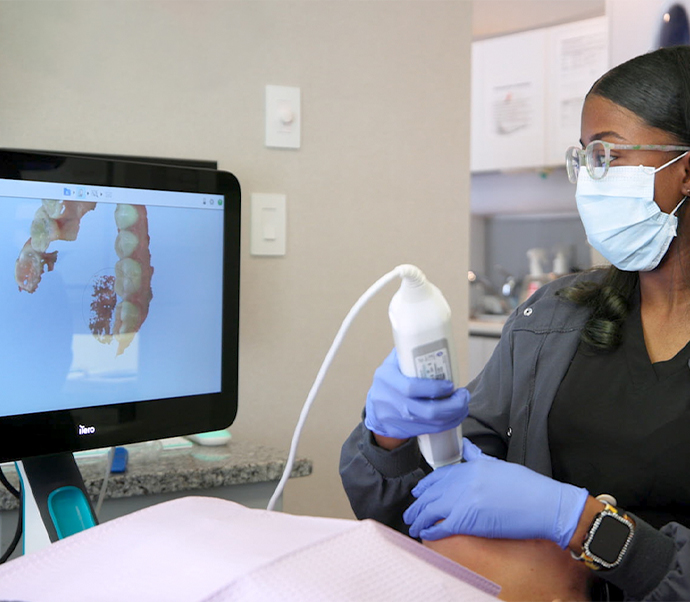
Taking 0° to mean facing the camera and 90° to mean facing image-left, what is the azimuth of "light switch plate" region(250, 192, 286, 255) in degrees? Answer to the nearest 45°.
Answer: approximately 0°

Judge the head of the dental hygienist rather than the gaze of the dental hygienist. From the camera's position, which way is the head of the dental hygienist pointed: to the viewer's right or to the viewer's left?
to the viewer's left

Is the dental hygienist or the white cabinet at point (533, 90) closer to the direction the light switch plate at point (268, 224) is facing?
the dental hygienist

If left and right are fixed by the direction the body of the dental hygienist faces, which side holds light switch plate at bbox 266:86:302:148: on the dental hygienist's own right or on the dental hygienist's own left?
on the dental hygienist's own right
